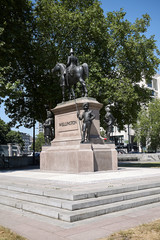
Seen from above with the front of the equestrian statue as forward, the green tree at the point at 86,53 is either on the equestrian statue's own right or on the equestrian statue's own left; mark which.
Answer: on the equestrian statue's own right
